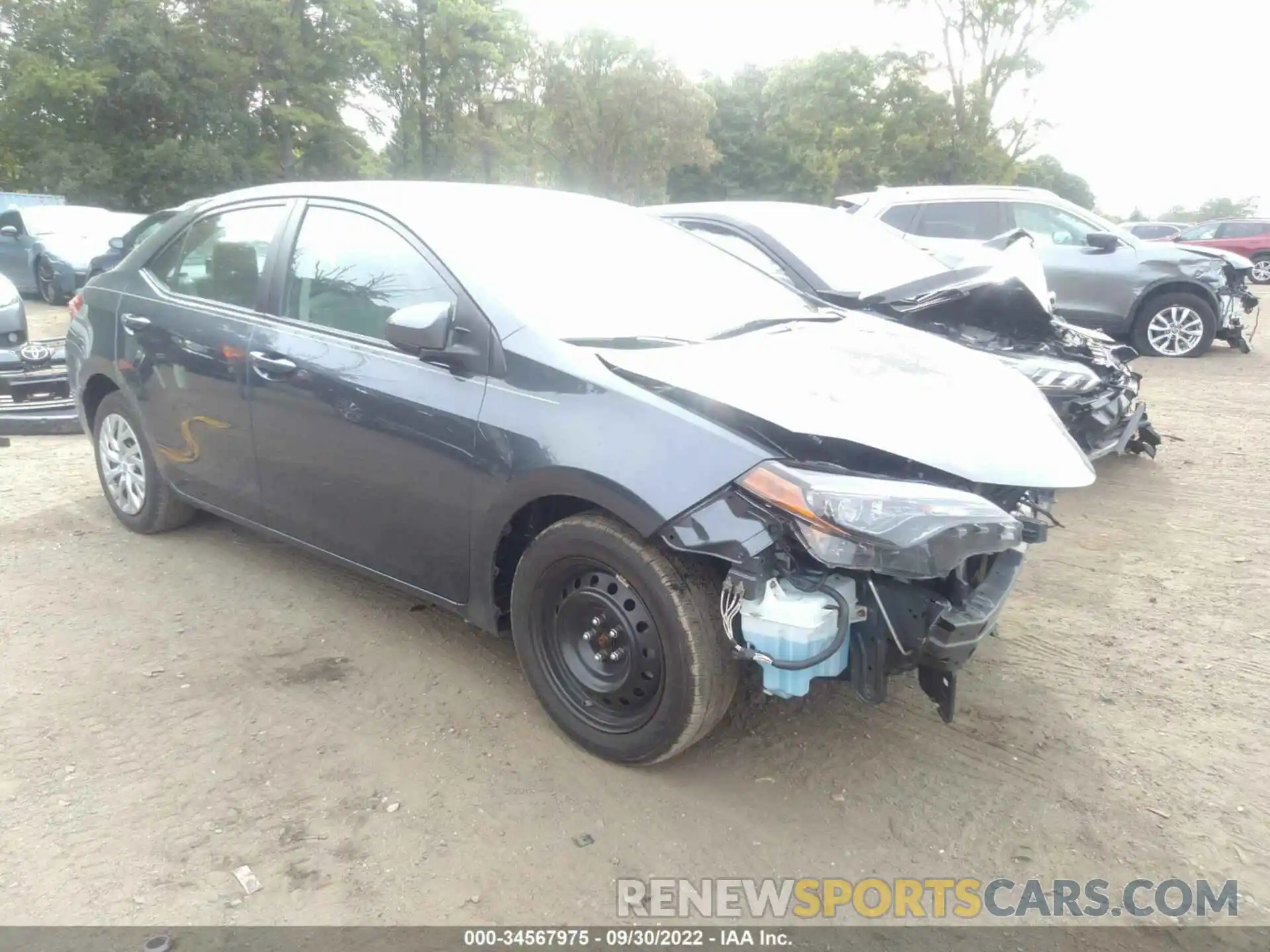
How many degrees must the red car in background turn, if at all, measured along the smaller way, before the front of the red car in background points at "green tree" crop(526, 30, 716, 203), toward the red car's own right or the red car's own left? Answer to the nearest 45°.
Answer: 0° — it already faces it

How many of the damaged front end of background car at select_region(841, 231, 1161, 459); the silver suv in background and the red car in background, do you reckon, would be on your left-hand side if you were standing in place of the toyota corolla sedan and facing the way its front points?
3

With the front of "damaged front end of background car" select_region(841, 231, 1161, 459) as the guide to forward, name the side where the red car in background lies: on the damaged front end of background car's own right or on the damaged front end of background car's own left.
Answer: on the damaged front end of background car's own left

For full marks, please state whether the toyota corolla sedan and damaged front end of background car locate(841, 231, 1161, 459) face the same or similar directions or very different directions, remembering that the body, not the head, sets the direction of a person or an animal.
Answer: same or similar directions

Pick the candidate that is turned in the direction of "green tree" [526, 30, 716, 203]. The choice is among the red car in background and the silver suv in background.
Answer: the red car in background

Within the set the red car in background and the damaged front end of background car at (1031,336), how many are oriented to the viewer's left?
1

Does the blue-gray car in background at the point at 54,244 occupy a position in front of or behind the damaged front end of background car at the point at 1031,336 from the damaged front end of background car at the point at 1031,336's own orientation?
behind

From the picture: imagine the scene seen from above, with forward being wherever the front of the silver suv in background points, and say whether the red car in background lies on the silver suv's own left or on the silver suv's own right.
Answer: on the silver suv's own left

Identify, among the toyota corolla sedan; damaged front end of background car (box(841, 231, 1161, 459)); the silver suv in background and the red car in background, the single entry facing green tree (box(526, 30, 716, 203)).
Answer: the red car in background

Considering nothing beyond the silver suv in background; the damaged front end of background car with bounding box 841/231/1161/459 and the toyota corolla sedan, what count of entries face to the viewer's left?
0

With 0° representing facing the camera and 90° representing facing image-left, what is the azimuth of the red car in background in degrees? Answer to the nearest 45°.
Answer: approximately 90°

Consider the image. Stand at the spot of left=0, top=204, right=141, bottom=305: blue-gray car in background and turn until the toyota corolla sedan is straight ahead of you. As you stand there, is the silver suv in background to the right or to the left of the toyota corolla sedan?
left

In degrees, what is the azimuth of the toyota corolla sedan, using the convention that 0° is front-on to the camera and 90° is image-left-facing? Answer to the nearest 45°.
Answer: approximately 315°

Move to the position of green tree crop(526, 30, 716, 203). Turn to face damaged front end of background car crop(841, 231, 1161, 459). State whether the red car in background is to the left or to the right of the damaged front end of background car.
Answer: left

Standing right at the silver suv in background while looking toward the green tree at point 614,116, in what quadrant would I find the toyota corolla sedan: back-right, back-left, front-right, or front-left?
back-left

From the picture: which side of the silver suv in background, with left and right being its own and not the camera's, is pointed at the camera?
right
